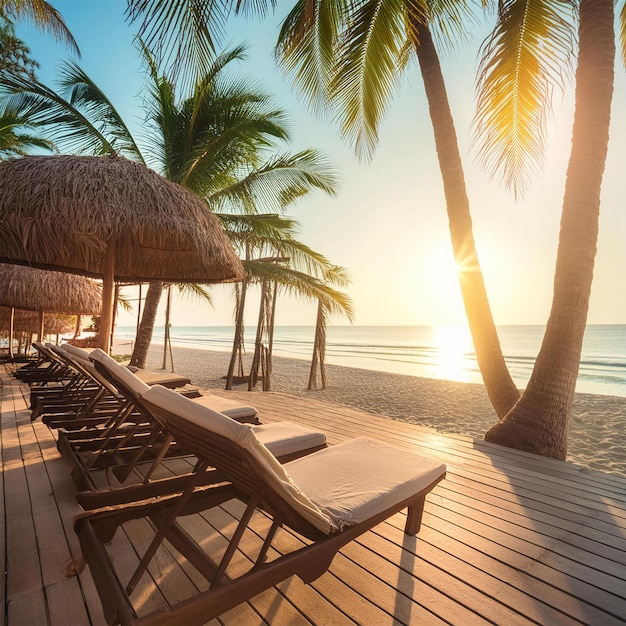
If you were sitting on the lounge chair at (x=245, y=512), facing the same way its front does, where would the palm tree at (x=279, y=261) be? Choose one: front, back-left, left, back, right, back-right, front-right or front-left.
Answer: front-left

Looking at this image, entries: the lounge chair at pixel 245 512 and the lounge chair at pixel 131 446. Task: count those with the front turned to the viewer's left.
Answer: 0

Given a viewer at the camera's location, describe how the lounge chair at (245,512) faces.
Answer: facing away from the viewer and to the right of the viewer

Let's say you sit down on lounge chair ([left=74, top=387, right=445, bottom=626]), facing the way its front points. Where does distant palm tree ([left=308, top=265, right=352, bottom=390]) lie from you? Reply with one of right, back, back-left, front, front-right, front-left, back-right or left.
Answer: front-left

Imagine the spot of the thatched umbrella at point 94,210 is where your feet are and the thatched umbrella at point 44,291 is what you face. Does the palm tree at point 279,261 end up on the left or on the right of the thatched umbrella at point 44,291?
right

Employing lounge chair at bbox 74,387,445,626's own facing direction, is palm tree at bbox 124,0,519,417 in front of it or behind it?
in front

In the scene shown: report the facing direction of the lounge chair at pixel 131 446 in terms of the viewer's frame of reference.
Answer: facing away from the viewer and to the right of the viewer

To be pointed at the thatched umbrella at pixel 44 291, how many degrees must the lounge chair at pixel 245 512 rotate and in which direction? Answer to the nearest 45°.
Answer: approximately 90° to its left

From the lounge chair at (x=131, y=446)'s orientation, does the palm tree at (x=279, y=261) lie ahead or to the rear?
ahead
